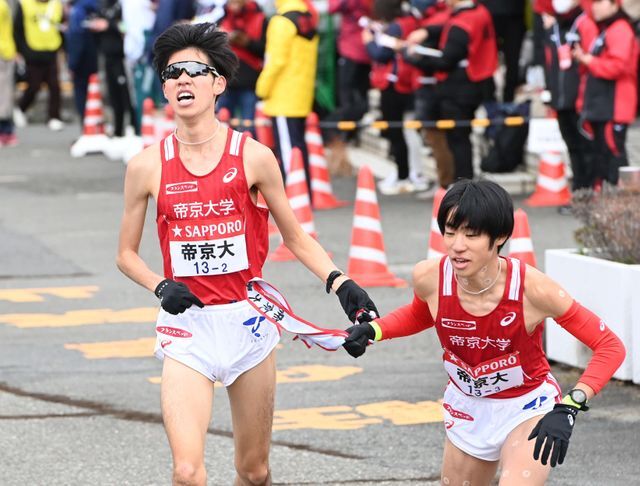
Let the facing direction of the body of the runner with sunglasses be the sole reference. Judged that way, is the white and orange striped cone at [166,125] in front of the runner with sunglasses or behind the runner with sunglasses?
behind

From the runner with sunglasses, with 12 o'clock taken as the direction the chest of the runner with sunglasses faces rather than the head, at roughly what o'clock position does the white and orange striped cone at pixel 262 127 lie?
The white and orange striped cone is roughly at 6 o'clock from the runner with sunglasses.

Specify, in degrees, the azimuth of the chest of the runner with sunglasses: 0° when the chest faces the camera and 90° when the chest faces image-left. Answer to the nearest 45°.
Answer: approximately 0°

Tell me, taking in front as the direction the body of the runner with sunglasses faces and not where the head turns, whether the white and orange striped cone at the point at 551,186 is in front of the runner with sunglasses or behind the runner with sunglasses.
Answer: behind

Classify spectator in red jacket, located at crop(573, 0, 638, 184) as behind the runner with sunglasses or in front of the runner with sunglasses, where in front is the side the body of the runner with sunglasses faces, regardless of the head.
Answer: behind

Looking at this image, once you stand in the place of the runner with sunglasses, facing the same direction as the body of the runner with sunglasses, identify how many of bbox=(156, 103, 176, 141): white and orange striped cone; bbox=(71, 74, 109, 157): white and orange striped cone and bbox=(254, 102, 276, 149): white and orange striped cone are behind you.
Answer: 3

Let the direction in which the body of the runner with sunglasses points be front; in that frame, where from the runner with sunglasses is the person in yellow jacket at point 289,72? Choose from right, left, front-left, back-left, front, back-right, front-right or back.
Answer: back

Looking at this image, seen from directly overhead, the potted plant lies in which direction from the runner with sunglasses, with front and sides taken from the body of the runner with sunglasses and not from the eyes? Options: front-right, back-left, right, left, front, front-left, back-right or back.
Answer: back-left
